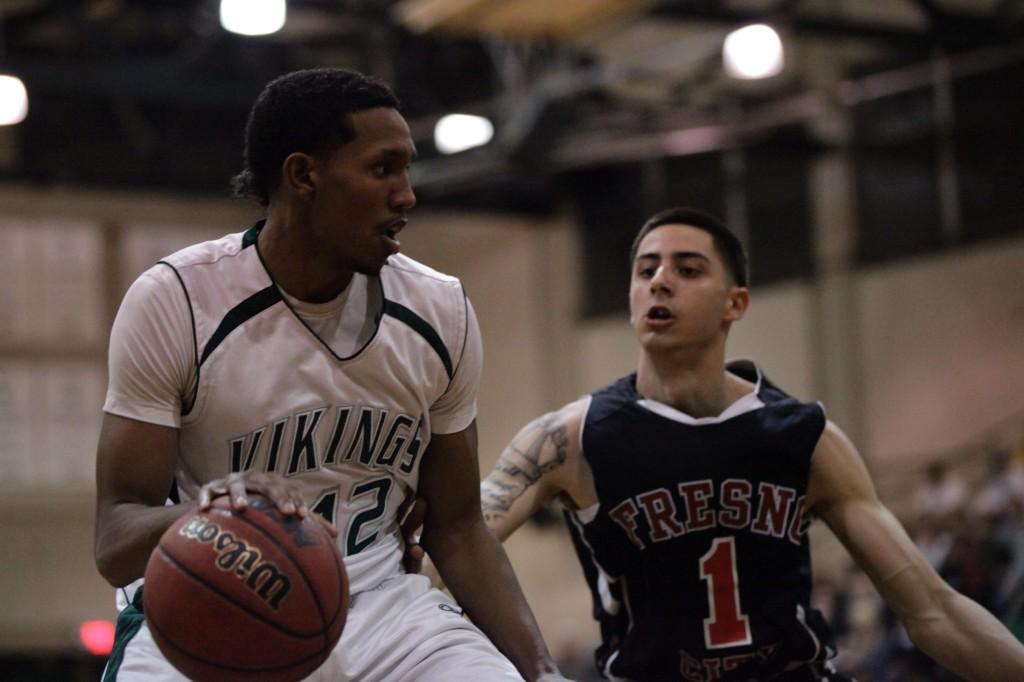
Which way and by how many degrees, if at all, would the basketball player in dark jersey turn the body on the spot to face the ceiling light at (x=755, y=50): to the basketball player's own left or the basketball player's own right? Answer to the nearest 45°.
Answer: approximately 180°

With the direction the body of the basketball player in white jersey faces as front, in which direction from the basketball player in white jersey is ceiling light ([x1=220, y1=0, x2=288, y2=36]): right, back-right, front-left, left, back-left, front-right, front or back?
back-left

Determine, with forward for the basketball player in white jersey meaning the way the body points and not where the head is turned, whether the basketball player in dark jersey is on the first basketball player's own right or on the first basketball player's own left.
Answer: on the first basketball player's own left

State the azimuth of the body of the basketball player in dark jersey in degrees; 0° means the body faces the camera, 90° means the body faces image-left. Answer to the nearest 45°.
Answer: approximately 0°

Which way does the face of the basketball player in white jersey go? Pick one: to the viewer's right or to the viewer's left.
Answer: to the viewer's right

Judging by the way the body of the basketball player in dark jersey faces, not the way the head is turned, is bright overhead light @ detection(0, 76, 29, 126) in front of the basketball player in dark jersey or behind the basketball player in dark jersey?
behind

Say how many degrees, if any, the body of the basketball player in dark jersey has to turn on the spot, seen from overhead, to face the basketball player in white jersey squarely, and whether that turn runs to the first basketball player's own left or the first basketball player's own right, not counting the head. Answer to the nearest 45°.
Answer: approximately 45° to the first basketball player's own right

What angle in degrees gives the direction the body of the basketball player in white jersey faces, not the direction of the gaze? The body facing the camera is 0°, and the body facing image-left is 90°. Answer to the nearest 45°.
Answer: approximately 315°
